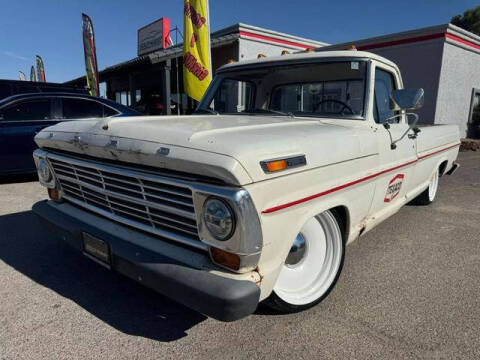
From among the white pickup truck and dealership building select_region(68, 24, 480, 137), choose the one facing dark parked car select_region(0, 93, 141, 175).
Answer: the dealership building

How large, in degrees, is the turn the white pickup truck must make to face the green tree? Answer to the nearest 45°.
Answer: approximately 180°

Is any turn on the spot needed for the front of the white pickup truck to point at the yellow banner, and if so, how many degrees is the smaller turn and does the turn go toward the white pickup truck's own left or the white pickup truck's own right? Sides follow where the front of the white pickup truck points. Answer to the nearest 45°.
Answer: approximately 135° to the white pickup truck's own right

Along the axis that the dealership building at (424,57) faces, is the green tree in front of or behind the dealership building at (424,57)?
behind

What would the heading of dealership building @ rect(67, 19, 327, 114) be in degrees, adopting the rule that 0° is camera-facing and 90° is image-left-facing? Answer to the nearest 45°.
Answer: approximately 45°

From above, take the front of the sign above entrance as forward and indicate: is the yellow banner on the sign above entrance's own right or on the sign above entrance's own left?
on the sign above entrance's own left

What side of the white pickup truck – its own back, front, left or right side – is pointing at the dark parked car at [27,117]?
right

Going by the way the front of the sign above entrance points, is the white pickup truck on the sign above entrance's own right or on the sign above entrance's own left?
on the sign above entrance's own left
